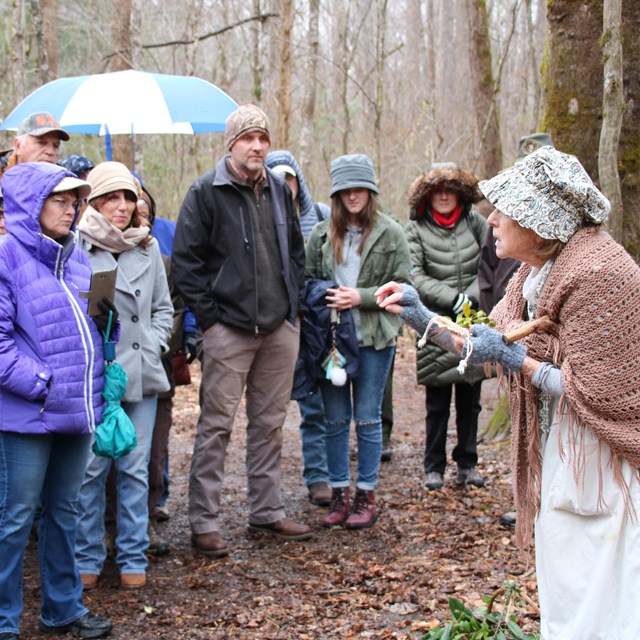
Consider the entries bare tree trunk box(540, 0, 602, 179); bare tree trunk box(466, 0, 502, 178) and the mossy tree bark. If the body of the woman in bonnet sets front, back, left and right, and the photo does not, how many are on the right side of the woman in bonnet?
3

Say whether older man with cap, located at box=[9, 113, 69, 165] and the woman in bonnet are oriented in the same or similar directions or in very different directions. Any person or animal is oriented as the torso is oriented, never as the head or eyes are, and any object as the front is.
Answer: very different directions

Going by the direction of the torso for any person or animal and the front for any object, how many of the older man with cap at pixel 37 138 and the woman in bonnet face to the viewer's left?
1

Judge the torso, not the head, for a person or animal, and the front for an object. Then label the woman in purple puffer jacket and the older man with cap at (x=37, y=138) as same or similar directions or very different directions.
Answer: same or similar directions

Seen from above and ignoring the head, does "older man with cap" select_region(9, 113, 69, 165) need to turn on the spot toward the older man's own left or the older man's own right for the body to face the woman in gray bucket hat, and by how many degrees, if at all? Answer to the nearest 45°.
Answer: approximately 45° to the older man's own left

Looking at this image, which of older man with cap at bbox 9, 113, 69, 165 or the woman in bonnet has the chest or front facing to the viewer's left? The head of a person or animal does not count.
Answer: the woman in bonnet

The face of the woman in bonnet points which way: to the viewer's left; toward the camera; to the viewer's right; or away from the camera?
to the viewer's left

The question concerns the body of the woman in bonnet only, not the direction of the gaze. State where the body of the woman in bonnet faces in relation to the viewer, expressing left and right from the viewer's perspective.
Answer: facing to the left of the viewer

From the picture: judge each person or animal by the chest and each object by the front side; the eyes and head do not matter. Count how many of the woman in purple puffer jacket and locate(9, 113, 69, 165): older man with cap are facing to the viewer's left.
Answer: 0

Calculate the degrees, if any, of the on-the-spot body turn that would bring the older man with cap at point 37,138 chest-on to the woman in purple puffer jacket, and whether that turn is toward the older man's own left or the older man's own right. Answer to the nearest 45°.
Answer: approximately 45° to the older man's own right

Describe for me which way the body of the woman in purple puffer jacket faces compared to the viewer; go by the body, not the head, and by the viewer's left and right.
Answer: facing the viewer and to the right of the viewer

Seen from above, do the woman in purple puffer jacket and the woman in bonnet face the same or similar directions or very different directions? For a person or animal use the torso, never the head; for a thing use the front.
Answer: very different directions

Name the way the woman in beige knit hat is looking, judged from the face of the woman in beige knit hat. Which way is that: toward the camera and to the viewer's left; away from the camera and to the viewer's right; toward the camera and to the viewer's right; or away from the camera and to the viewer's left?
toward the camera and to the viewer's right

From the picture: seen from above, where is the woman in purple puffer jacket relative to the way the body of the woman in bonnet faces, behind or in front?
in front
